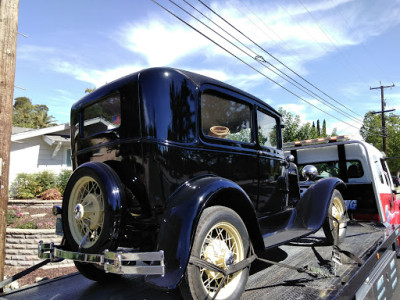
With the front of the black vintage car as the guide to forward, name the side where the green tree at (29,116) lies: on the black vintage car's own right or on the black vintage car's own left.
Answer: on the black vintage car's own left

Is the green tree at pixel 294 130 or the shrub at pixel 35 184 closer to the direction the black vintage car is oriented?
the green tree

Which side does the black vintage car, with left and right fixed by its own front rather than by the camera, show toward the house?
left

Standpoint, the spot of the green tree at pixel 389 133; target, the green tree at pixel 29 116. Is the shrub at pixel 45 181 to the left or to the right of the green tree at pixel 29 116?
left

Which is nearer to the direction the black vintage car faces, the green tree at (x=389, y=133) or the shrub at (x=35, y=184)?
the green tree

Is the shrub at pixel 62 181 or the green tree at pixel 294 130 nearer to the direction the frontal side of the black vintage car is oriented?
the green tree

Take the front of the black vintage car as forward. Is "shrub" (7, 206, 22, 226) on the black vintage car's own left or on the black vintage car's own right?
on the black vintage car's own left

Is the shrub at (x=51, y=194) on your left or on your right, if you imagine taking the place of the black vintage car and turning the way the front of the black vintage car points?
on your left

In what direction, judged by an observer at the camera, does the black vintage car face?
facing away from the viewer and to the right of the viewer

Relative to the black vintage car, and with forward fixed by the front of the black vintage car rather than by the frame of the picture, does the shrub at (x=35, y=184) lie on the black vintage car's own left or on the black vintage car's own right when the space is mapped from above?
on the black vintage car's own left

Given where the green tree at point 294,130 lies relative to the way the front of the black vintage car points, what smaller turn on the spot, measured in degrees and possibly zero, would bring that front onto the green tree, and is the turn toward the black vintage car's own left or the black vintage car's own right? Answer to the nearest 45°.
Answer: approximately 45° to the black vintage car's own left

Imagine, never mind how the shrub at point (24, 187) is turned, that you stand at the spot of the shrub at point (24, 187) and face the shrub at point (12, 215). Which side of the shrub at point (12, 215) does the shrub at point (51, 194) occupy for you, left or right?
left
